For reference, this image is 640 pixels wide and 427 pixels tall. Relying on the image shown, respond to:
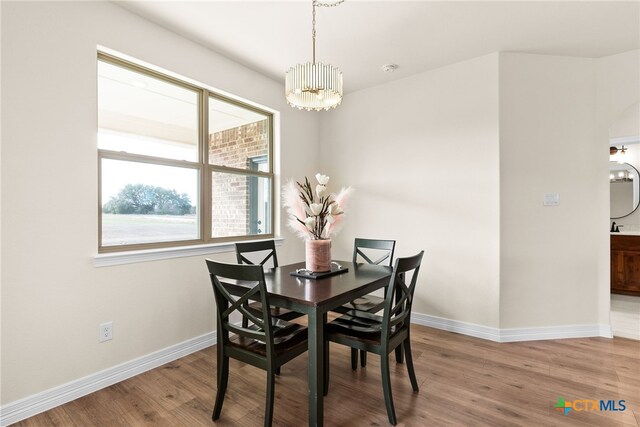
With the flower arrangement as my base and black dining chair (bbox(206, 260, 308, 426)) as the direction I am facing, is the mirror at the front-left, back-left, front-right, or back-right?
back-left

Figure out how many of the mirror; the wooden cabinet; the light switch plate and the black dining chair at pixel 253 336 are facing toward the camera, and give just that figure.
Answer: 3

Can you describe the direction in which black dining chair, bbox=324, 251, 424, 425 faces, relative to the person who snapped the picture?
facing away from the viewer and to the left of the viewer

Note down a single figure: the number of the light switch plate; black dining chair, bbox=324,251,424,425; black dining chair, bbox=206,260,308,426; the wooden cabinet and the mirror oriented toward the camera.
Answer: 3

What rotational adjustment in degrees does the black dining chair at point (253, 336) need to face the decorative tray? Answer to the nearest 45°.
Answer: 0° — it already faces it

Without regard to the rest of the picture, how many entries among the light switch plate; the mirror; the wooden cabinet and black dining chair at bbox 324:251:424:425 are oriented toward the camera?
3

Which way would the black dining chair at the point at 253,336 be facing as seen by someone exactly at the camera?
facing away from the viewer and to the right of the viewer

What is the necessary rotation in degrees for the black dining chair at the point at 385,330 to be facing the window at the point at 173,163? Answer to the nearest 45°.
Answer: approximately 45° to its left

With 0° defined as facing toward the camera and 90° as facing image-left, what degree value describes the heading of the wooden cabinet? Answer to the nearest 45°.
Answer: approximately 0°

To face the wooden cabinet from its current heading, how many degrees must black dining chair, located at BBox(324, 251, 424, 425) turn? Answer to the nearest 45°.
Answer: approximately 90° to its right
